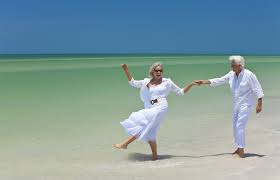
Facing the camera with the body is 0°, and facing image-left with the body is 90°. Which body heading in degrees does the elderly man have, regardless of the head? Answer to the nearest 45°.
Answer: approximately 45°
